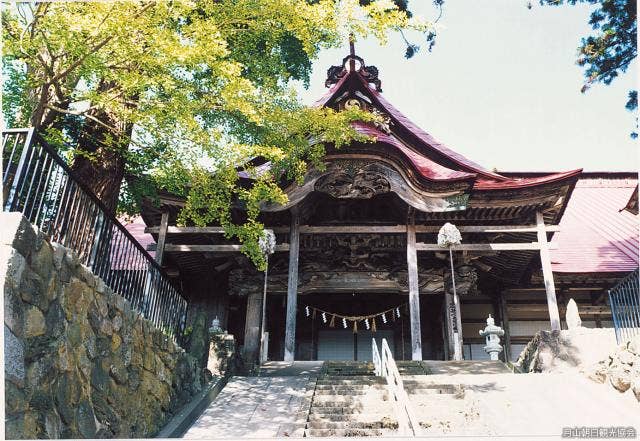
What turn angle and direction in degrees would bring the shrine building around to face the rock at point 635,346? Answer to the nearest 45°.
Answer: approximately 45° to its left

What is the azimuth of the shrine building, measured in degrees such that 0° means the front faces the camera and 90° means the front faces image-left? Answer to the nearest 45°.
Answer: approximately 0°

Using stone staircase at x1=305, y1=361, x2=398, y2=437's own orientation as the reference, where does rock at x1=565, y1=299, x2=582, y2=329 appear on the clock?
The rock is roughly at 8 o'clock from the stone staircase.

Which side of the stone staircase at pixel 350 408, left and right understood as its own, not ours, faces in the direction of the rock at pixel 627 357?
left

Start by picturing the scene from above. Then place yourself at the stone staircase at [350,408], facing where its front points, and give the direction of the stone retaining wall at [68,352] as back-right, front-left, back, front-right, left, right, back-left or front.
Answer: front-right

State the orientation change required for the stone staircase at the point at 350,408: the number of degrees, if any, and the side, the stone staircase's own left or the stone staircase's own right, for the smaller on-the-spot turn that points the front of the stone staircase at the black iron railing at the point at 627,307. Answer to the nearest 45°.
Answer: approximately 90° to the stone staircase's own left

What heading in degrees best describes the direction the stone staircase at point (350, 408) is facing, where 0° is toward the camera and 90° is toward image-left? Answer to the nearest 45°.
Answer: approximately 0°

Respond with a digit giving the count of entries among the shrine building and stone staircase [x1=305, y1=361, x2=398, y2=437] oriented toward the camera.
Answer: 2
